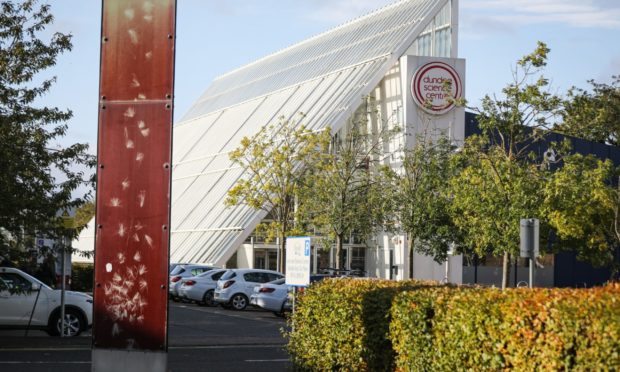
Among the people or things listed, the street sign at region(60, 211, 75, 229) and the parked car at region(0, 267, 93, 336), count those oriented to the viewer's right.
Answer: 1

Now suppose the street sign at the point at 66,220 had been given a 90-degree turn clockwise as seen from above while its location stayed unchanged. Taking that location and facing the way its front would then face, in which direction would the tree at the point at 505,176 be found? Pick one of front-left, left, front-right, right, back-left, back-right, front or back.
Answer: back-right

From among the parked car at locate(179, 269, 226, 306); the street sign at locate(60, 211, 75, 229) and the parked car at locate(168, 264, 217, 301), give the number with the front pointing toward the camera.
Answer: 1

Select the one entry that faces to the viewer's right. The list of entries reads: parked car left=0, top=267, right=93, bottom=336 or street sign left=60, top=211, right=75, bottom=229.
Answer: the parked car

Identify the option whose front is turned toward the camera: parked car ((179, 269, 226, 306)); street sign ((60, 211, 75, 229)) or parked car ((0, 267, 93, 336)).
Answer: the street sign

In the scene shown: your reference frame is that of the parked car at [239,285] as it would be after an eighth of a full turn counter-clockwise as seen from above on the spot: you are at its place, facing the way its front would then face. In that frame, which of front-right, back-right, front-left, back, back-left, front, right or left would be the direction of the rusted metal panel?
back

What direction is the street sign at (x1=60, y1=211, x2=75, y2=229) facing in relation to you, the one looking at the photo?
facing the viewer

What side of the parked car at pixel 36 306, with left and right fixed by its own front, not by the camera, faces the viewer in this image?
right
